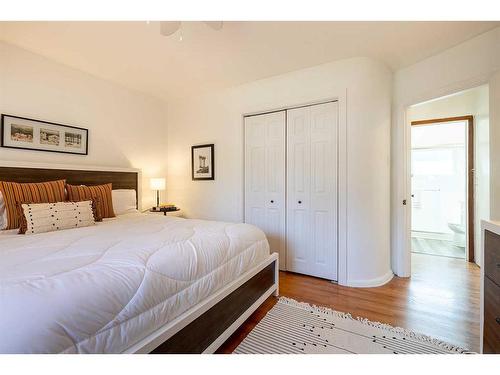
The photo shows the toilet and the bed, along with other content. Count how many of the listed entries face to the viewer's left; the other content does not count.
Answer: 1

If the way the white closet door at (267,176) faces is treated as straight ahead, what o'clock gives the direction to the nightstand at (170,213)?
The nightstand is roughly at 2 o'clock from the white closet door.

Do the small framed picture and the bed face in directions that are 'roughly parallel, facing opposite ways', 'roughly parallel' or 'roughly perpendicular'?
roughly perpendicular

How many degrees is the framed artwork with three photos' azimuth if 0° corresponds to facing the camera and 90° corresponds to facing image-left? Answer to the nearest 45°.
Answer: approximately 315°

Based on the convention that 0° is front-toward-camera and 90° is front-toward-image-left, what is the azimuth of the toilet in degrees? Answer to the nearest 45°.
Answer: approximately 90°

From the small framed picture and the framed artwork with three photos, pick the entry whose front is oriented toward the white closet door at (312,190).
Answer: the framed artwork with three photos

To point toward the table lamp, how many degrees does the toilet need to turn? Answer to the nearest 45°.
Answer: approximately 45° to its left
